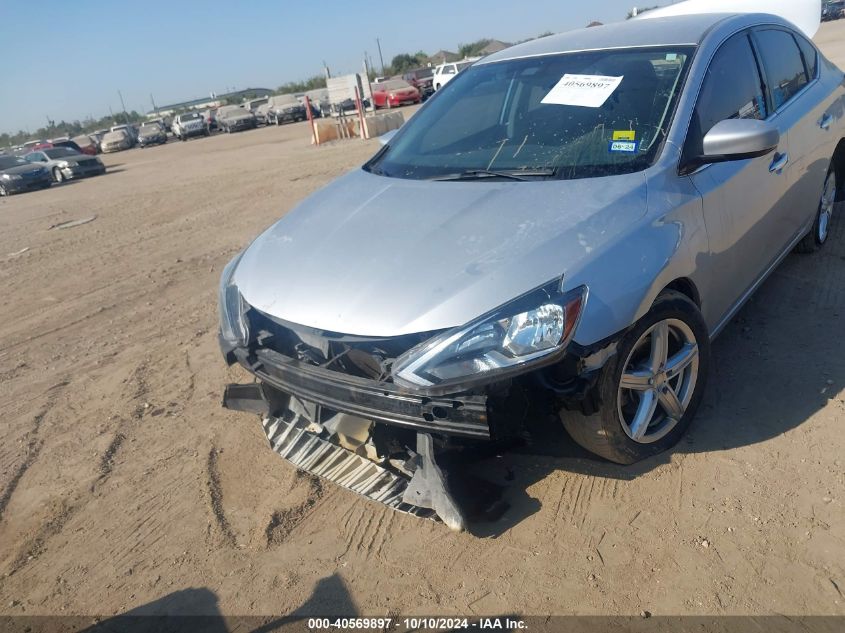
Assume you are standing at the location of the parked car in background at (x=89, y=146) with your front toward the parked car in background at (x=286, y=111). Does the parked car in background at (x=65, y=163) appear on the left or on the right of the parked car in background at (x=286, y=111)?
right

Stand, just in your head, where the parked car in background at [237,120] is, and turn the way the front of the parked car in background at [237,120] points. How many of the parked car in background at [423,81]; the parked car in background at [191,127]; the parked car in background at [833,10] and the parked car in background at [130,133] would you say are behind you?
2

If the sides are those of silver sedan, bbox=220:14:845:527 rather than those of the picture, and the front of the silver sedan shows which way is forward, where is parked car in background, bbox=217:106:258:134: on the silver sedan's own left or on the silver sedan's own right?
on the silver sedan's own right

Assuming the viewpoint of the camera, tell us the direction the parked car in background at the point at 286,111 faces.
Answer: facing the viewer and to the right of the viewer

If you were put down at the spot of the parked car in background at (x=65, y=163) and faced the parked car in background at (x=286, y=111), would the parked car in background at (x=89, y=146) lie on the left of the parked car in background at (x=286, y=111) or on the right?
left

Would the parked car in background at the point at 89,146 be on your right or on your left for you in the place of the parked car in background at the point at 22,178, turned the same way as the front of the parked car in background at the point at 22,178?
on your left

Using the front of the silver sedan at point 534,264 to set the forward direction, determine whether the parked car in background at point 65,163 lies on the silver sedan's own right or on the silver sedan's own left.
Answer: on the silver sedan's own right
